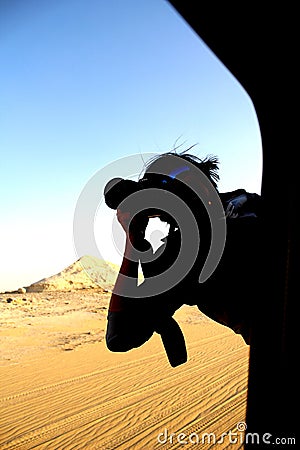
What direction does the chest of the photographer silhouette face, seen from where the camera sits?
to the viewer's left
